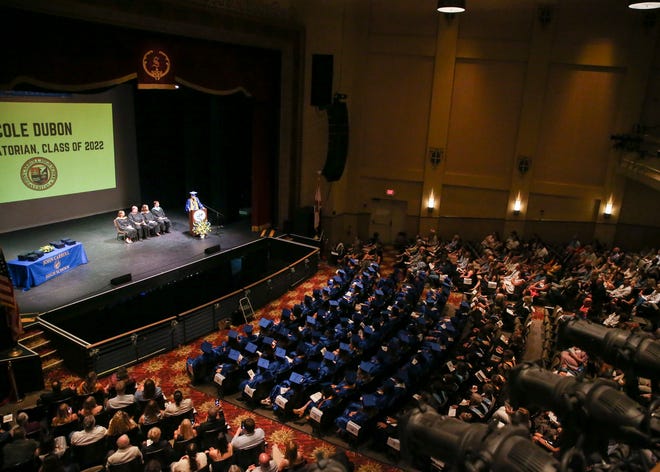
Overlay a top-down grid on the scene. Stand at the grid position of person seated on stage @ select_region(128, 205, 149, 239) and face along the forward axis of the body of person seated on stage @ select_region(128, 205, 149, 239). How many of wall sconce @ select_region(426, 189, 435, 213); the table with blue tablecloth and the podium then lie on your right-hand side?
1

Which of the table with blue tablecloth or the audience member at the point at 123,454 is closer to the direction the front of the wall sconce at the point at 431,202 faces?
the audience member

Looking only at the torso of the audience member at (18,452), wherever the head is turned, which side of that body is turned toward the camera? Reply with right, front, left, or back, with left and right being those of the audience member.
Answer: back

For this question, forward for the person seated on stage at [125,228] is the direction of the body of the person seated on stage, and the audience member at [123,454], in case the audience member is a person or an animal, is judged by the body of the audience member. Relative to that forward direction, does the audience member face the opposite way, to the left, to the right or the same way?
the opposite way

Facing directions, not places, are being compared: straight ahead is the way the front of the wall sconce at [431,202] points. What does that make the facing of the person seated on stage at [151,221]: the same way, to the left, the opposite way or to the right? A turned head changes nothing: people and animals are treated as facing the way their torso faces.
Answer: to the left

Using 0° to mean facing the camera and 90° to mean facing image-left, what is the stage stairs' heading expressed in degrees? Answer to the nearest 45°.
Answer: approximately 315°

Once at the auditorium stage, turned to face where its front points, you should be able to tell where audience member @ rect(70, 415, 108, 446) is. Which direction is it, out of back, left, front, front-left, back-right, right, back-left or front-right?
front-right

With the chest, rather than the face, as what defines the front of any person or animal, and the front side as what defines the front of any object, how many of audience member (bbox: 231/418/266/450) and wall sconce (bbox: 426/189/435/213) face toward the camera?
1

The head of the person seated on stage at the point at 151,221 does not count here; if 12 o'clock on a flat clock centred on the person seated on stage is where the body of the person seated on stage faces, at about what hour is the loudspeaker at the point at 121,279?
The loudspeaker is roughly at 2 o'clock from the person seated on stage.
